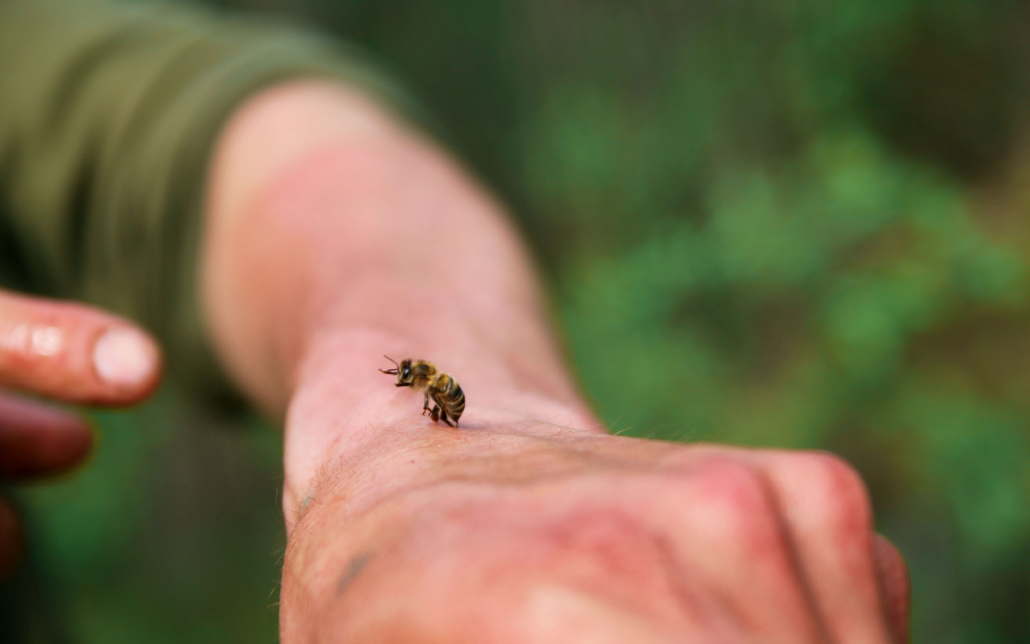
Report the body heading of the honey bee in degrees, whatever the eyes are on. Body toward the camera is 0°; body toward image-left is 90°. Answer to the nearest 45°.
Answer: approximately 90°
